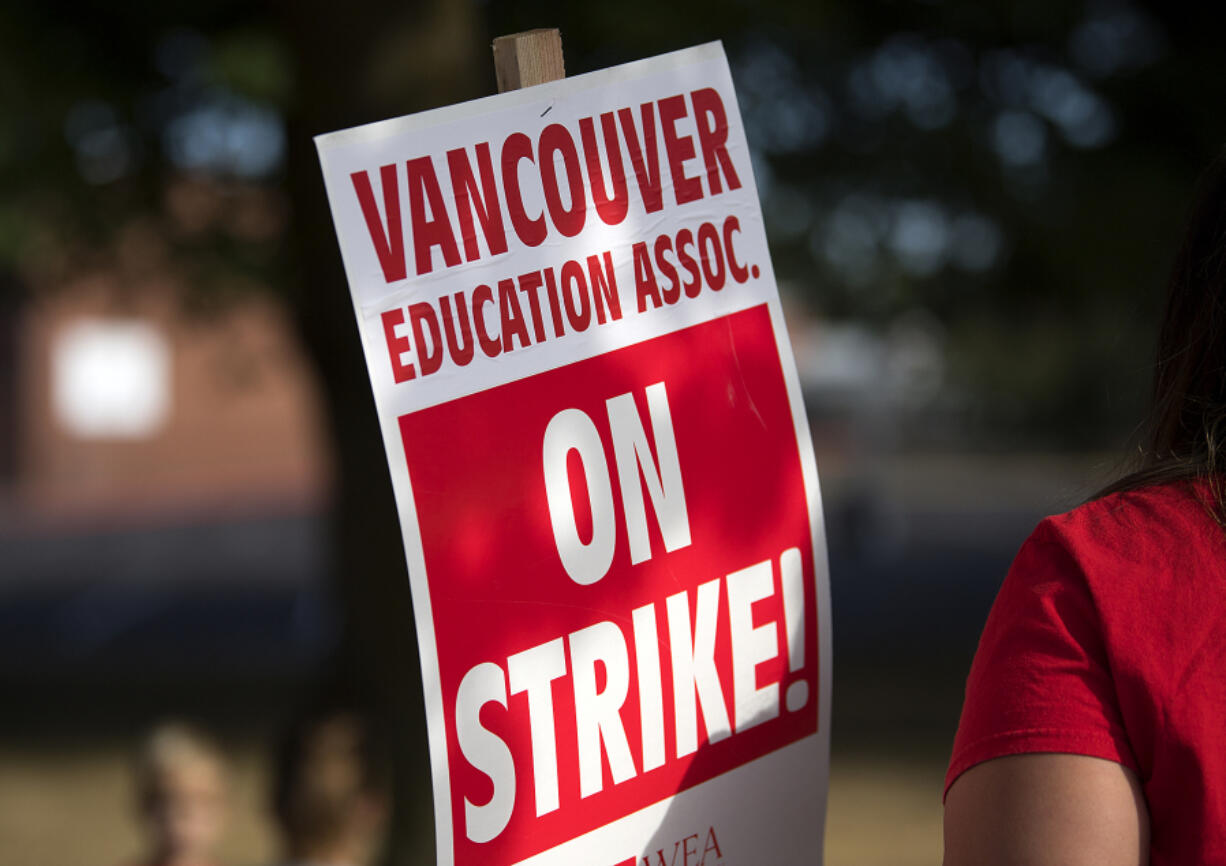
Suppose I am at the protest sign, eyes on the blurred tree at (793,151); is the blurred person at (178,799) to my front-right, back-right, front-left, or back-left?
front-left

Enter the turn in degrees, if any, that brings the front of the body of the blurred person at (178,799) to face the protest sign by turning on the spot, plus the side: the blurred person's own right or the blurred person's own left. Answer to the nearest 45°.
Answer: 0° — they already face it

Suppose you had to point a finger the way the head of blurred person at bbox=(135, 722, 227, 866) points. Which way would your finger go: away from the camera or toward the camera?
toward the camera

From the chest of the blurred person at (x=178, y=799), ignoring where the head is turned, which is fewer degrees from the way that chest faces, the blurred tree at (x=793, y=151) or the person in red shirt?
the person in red shirt

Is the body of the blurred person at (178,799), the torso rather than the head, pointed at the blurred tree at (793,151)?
no

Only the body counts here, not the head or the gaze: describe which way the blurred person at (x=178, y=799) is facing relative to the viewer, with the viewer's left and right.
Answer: facing the viewer

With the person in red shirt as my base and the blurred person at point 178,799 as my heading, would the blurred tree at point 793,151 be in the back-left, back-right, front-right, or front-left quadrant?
front-right

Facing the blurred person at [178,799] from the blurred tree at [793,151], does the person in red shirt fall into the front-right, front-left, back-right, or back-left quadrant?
front-left

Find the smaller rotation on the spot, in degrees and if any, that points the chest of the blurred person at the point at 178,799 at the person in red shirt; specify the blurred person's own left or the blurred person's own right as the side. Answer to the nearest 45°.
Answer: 0° — they already face them
